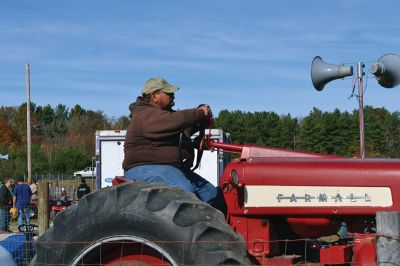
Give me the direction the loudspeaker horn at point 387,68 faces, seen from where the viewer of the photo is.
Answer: facing away from the viewer and to the right of the viewer

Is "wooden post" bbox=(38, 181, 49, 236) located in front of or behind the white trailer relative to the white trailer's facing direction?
behind

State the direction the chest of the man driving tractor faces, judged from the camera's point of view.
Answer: to the viewer's right

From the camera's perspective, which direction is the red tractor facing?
to the viewer's right

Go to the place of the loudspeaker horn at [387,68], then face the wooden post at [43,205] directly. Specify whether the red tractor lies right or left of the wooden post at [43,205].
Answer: left

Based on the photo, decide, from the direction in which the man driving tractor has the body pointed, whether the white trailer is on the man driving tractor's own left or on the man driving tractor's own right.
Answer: on the man driving tractor's own left

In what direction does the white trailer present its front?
away from the camera

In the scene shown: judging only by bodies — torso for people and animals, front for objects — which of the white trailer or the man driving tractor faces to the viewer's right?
the man driving tractor

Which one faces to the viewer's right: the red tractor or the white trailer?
the red tractor

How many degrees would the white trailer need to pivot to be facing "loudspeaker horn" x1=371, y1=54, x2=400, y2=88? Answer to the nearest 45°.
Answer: approximately 135° to its right

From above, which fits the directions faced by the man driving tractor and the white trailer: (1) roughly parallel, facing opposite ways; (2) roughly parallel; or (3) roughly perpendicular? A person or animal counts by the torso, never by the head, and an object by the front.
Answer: roughly perpendicular

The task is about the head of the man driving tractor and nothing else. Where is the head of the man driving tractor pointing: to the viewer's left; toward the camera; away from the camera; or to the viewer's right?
to the viewer's right
